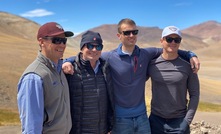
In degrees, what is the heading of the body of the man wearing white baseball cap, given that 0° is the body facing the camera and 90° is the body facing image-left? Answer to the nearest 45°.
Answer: approximately 0°
